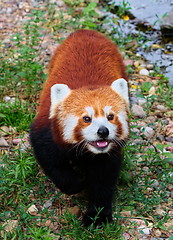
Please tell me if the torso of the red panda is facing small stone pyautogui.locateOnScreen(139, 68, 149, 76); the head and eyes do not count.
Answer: no

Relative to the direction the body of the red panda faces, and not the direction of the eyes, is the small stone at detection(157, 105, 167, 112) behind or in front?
behind

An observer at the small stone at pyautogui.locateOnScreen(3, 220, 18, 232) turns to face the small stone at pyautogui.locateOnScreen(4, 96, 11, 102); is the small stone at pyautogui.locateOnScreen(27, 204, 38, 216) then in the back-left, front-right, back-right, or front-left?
front-right

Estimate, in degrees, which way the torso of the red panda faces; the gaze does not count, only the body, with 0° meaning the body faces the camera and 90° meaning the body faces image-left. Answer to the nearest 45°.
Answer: approximately 0°

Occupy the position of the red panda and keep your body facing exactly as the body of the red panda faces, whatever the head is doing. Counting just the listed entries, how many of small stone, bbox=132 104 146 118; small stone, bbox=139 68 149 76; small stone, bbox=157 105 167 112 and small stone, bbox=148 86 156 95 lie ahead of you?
0

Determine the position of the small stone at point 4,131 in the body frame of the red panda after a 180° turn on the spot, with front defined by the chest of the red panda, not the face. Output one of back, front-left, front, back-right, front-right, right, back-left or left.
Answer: front-left

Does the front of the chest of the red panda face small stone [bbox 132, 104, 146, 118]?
no
